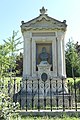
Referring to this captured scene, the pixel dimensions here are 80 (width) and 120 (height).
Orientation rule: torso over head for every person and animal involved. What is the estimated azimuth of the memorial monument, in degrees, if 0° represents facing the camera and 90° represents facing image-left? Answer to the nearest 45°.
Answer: approximately 0°
